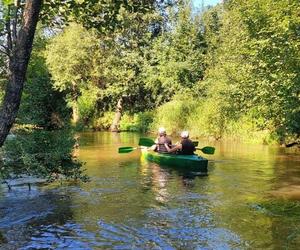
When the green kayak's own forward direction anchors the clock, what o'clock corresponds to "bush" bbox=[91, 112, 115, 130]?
The bush is roughly at 1 o'clock from the green kayak.

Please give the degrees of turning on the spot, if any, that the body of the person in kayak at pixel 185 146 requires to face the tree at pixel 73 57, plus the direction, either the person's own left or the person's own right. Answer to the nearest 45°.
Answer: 0° — they already face it

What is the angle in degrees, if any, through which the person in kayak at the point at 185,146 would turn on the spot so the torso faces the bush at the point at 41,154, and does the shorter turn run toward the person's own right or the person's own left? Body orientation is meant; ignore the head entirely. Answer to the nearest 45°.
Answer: approximately 90° to the person's own left

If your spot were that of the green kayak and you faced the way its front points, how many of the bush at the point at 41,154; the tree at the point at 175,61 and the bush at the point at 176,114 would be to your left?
1

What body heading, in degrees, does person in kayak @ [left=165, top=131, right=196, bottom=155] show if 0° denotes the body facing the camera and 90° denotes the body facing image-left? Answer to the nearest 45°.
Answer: approximately 135°

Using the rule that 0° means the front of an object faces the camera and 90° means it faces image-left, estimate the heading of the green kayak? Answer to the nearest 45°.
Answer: approximately 135°

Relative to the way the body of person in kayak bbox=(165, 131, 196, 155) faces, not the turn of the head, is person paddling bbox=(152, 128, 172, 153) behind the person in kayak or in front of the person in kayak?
in front

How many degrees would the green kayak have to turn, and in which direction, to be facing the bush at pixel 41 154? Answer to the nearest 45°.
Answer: approximately 90° to its left
